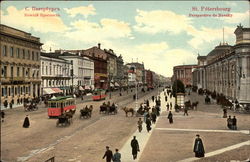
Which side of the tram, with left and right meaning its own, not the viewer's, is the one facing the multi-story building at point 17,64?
right

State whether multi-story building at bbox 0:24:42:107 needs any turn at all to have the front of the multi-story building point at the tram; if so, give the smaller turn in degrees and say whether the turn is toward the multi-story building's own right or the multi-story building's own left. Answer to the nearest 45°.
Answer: approximately 45° to the multi-story building's own right

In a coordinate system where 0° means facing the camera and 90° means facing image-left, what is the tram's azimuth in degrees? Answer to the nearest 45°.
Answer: approximately 45°

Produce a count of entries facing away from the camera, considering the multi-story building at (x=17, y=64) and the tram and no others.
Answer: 0

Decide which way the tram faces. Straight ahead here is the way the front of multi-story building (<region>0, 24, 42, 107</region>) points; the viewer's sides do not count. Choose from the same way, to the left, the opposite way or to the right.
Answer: to the right
